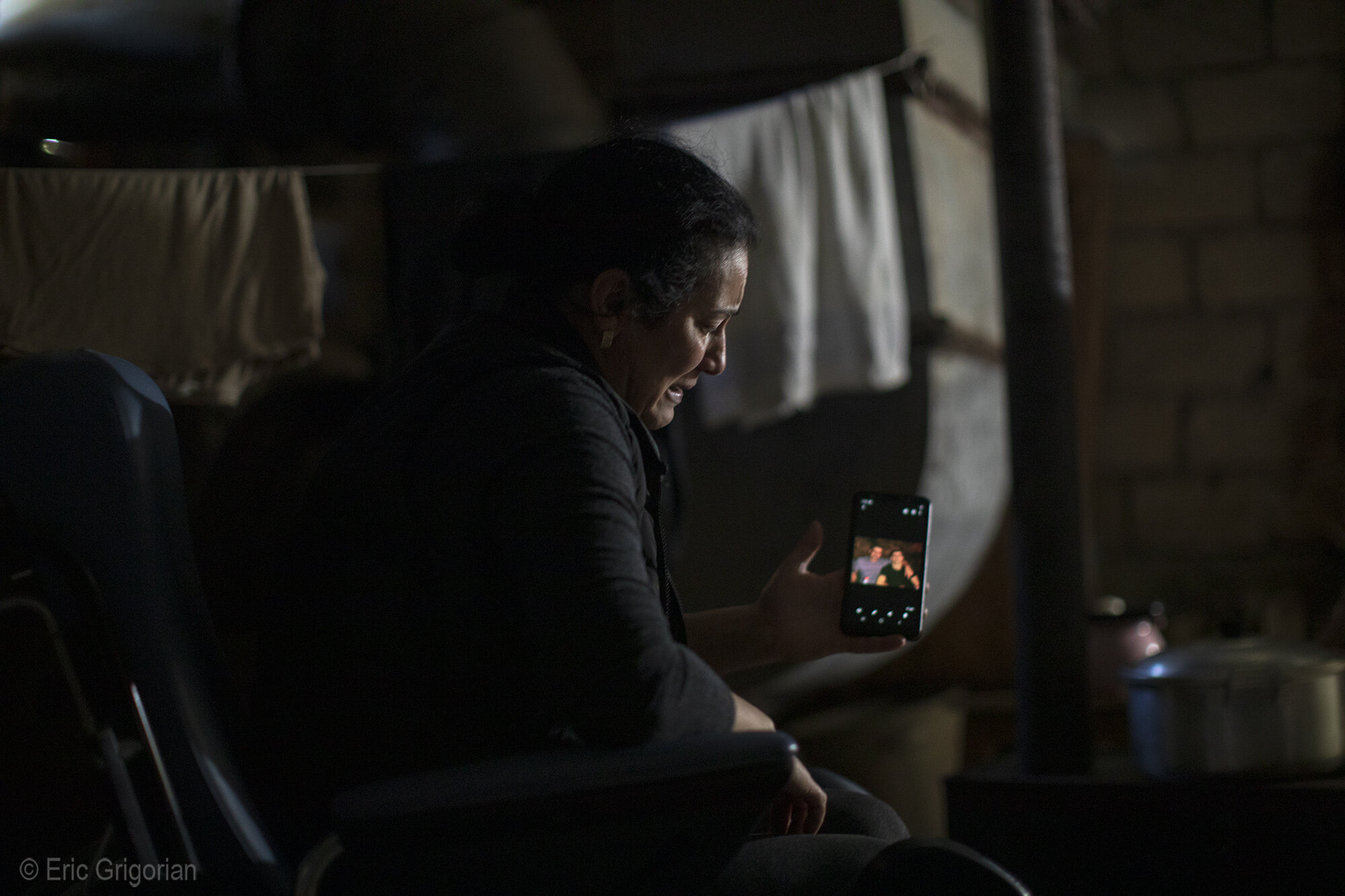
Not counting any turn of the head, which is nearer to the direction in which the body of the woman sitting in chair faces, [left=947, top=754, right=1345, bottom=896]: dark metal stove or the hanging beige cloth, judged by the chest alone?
the dark metal stove

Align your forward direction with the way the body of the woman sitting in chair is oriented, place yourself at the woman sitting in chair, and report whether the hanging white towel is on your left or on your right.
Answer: on your left

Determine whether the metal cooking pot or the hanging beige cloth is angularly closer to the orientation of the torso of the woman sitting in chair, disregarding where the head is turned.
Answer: the metal cooking pot

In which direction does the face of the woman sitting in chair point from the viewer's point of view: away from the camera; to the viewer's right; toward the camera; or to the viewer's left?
to the viewer's right

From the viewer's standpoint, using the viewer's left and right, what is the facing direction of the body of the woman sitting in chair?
facing to the right of the viewer

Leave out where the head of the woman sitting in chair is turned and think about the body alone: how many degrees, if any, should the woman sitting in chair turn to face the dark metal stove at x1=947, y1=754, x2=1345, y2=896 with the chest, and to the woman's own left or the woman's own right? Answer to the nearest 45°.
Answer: approximately 45° to the woman's own left
